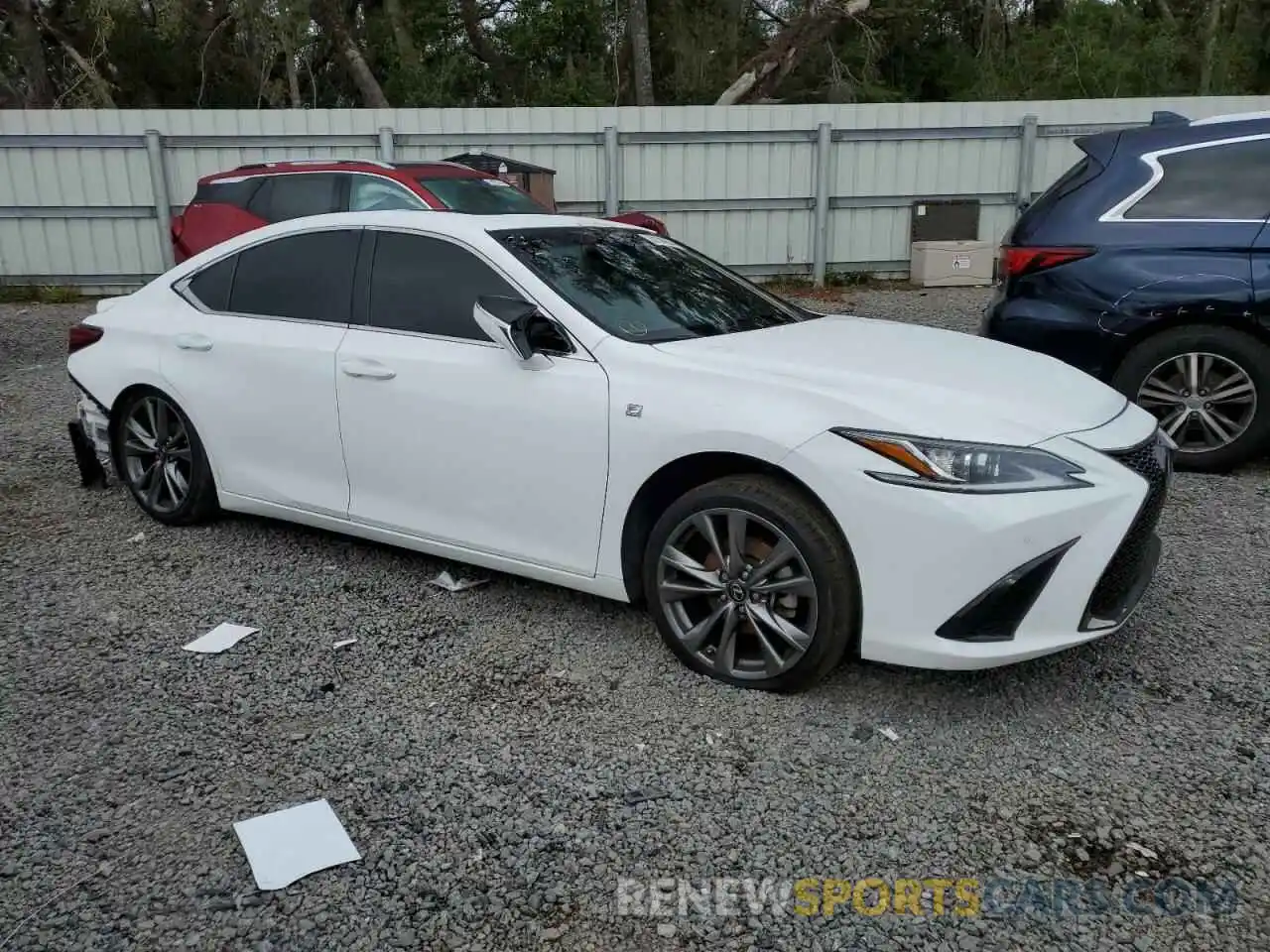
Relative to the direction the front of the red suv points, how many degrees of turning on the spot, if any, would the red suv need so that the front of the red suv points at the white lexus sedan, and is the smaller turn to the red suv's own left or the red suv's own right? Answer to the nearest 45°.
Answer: approximately 45° to the red suv's own right

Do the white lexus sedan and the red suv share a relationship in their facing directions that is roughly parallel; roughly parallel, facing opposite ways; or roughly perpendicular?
roughly parallel

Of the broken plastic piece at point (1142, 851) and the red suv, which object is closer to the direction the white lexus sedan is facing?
the broken plastic piece

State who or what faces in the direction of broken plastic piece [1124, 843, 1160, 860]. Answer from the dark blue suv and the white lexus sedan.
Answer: the white lexus sedan

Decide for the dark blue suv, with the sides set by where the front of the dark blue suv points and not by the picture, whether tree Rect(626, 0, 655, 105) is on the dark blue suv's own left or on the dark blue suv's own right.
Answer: on the dark blue suv's own left

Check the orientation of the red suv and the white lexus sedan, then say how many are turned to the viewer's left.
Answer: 0

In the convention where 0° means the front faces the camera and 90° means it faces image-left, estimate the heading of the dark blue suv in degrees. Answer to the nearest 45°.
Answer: approximately 270°

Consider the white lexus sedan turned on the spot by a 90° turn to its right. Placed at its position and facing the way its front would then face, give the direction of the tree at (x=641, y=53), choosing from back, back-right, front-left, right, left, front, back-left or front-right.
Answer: back-right

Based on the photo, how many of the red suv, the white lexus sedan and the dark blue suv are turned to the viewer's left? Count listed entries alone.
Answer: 0

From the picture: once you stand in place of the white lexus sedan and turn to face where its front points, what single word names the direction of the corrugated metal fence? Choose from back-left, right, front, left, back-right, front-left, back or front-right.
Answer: back-left

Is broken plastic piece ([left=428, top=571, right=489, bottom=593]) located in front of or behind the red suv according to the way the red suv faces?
in front

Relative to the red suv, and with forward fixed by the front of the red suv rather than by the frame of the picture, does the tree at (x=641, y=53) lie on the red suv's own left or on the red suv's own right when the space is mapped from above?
on the red suv's own left

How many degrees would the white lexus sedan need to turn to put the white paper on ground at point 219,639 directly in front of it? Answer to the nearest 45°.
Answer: approximately 135° to its right

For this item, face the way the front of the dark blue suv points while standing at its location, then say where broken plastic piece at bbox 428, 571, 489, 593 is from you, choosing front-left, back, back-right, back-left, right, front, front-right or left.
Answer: back-right

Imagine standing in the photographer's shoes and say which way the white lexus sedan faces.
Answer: facing the viewer and to the right of the viewer

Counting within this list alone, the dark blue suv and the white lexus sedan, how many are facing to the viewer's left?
0
